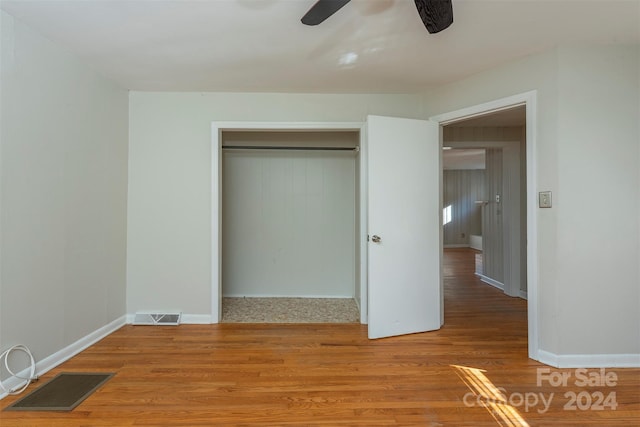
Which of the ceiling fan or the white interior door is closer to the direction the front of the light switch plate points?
the ceiling fan

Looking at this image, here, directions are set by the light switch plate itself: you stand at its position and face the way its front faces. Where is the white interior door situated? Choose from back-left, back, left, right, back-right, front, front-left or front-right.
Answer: right

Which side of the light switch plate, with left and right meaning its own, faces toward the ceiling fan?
front

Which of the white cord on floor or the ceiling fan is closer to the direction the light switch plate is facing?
the ceiling fan

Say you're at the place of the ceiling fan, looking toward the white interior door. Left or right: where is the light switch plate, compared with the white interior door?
right
